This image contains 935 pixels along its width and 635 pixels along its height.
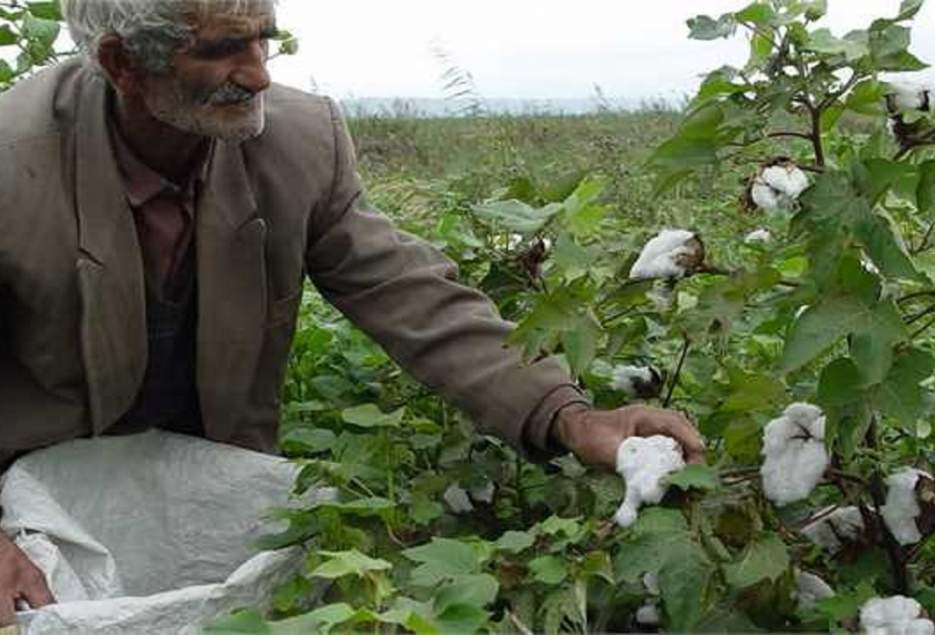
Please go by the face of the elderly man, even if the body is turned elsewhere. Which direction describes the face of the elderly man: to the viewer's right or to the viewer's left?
to the viewer's right

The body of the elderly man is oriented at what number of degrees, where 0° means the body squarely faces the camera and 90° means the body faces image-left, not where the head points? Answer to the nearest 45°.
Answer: approximately 315°

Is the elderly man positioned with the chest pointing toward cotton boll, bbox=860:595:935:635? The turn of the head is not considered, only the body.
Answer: yes

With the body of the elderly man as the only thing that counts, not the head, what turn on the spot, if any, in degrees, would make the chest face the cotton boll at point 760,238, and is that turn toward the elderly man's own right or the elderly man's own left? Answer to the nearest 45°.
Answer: approximately 45° to the elderly man's own left
